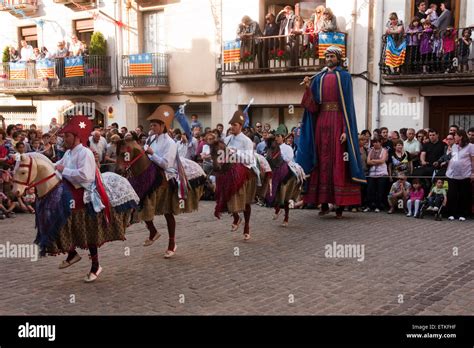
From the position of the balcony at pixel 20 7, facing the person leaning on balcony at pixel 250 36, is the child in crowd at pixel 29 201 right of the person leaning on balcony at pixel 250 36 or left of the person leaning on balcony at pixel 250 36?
right

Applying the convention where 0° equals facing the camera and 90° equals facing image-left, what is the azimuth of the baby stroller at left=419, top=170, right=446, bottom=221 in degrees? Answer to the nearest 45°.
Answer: approximately 45°

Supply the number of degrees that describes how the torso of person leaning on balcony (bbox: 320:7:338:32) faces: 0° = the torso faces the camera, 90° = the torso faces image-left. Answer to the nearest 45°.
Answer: approximately 45°

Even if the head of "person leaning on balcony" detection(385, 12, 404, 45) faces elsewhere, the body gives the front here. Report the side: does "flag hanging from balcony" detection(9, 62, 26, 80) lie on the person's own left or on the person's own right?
on the person's own right

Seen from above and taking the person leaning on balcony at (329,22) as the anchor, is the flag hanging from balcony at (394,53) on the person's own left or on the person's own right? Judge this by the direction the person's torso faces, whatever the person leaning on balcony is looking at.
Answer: on the person's own left

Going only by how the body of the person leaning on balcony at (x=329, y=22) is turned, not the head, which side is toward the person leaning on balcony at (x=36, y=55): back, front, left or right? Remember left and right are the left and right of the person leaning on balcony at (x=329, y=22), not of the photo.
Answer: right

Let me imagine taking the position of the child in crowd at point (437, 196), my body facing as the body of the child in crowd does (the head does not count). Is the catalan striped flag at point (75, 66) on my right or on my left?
on my right

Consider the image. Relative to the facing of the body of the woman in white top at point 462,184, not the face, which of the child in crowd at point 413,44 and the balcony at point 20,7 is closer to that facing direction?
the balcony

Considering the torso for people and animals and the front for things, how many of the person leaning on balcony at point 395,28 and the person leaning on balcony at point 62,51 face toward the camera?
2
